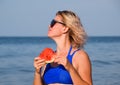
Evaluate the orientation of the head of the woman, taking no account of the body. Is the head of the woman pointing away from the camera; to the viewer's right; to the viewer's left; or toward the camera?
to the viewer's left

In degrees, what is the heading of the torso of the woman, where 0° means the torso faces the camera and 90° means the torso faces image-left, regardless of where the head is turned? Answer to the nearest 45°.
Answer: approximately 45°
